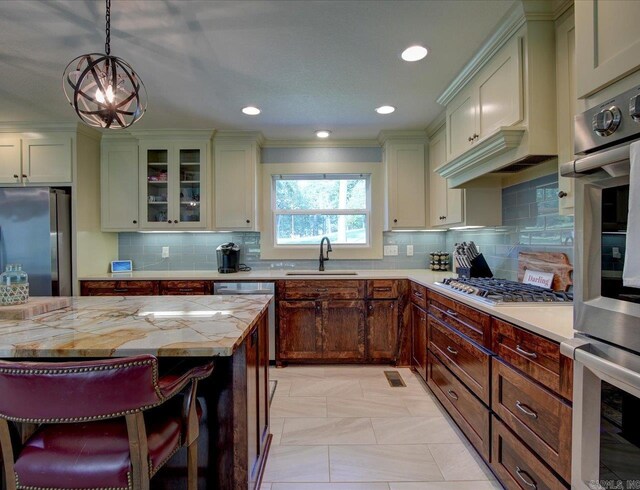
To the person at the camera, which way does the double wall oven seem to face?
facing the viewer and to the left of the viewer

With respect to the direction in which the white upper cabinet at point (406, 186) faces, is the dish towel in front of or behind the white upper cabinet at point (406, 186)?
in front

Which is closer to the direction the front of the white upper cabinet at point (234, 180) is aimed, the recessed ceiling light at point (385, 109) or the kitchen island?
the kitchen island

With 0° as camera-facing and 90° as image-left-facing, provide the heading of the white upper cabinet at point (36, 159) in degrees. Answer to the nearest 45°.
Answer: approximately 0°

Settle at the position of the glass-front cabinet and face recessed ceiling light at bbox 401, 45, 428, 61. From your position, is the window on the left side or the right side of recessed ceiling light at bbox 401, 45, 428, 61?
left

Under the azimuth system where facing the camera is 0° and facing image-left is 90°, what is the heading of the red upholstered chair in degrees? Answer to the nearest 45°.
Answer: approximately 225°

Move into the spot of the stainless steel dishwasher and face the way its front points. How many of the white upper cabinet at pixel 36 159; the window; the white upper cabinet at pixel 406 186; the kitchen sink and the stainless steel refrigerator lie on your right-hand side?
2

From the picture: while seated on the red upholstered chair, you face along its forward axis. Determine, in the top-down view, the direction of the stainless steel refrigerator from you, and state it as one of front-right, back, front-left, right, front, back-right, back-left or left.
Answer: front-left

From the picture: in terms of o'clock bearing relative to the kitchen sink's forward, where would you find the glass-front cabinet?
The glass-front cabinet is roughly at 3 o'clock from the kitchen sink.

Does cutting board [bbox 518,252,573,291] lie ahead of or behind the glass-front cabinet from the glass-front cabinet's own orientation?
ahead

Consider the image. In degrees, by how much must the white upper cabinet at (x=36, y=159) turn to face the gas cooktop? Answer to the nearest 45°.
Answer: approximately 45° to its left
